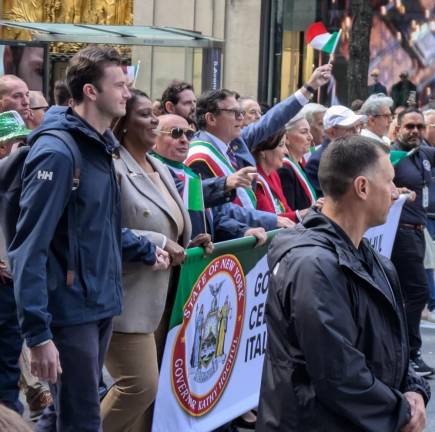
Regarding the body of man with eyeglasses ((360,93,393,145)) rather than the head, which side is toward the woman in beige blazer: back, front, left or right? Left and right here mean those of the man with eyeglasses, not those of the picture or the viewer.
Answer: right

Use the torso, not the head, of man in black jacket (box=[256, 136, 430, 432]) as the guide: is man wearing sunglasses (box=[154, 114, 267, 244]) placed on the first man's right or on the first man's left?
on the first man's left
